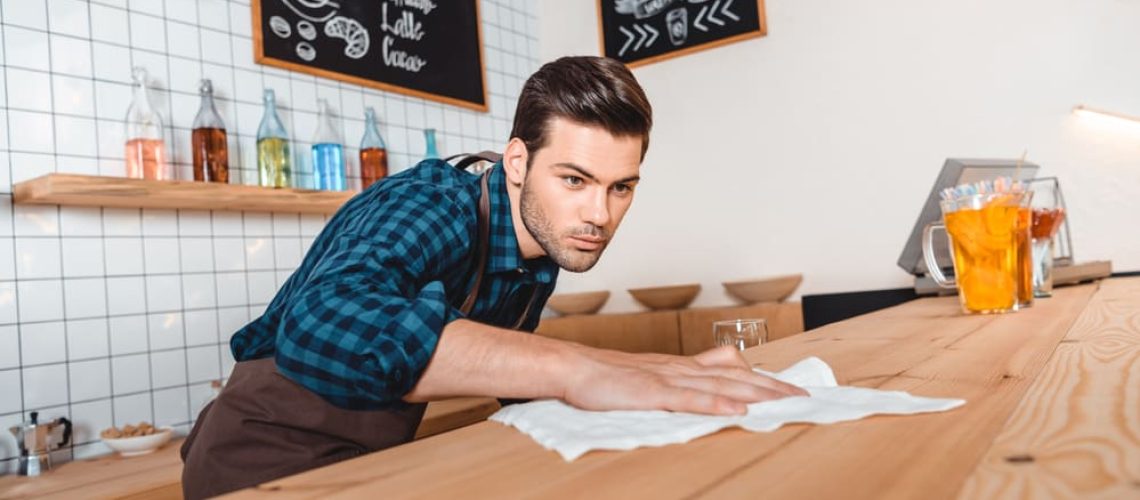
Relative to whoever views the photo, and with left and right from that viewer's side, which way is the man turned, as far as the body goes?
facing the viewer and to the right of the viewer

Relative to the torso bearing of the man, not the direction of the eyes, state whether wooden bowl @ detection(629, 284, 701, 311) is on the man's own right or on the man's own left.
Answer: on the man's own left

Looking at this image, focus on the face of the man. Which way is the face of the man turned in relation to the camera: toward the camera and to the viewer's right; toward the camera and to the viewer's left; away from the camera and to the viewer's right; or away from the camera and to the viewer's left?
toward the camera and to the viewer's right

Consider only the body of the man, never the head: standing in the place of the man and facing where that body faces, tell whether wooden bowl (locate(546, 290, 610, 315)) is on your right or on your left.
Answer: on your left

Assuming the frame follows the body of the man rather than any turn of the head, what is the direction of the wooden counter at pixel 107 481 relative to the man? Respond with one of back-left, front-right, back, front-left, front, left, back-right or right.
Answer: back

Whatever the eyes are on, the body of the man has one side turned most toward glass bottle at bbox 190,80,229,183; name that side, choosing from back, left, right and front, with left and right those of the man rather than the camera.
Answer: back

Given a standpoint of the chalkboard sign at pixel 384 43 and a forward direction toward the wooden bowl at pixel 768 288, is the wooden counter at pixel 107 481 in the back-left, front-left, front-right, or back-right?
back-right

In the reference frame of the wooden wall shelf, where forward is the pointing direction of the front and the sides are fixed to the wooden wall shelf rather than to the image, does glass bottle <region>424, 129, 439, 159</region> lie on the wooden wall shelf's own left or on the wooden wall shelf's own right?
on the wooden wall shelf's own left

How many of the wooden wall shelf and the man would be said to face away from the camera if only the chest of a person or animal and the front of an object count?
0

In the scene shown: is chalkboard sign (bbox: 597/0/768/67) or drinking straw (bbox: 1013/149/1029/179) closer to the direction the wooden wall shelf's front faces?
the drinking straw
